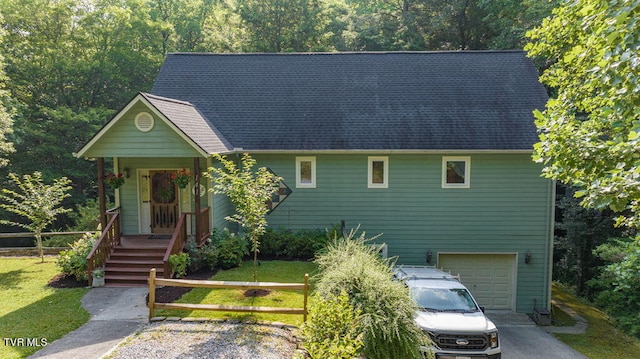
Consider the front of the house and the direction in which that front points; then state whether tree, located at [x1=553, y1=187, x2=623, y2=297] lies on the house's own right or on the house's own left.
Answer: on the house's own left

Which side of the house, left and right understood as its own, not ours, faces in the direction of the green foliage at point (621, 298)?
left

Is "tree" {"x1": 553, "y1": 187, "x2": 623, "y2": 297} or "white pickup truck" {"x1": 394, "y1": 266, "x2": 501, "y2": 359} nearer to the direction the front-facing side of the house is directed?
the white pickup truck

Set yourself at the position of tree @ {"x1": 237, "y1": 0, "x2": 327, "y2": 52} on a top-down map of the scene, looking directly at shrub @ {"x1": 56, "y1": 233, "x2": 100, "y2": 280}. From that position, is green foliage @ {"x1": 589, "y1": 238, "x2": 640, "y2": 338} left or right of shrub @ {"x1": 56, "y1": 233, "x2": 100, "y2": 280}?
left

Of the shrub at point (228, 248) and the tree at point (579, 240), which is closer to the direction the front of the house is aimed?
the shrub

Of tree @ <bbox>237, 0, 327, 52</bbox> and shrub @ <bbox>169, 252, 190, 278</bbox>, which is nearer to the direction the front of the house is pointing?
the shrub

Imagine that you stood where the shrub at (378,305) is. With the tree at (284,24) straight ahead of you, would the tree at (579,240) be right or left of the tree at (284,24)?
right

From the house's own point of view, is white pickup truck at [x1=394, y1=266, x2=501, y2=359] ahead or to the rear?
ahead

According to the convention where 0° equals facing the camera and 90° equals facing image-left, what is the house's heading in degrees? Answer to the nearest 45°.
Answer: approximately 0°

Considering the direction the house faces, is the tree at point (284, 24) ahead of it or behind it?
behind

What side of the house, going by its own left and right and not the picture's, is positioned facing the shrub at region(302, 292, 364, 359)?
front
